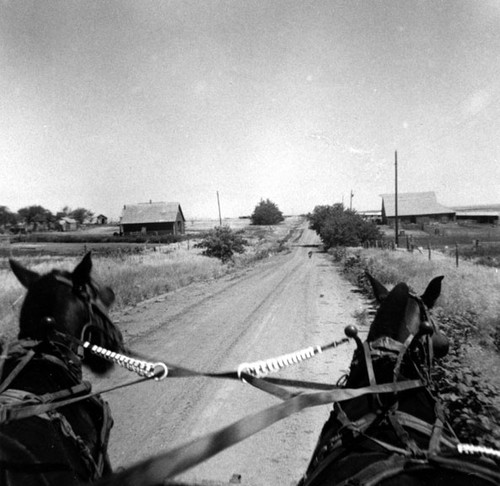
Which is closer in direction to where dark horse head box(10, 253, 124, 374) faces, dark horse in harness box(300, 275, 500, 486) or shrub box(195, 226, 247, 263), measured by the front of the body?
the shrub

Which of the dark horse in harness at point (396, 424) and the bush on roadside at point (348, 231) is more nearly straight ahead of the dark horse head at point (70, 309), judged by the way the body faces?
the bush on roadside

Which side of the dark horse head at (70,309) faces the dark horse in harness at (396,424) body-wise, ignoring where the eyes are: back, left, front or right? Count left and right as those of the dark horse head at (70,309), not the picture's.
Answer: right

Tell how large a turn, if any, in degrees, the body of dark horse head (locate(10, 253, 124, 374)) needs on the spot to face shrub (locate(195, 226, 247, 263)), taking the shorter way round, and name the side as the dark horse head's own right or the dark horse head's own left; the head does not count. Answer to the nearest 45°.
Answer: approximately 45° to the dark horse head's own left

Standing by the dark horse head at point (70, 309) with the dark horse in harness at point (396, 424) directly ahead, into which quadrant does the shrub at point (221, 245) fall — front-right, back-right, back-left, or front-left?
back-left

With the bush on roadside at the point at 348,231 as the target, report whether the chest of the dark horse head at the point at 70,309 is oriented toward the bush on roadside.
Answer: yes

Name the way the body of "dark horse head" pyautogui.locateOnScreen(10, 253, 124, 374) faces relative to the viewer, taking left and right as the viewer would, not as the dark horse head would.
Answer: facing away from the viewer and to the right of the viewer
